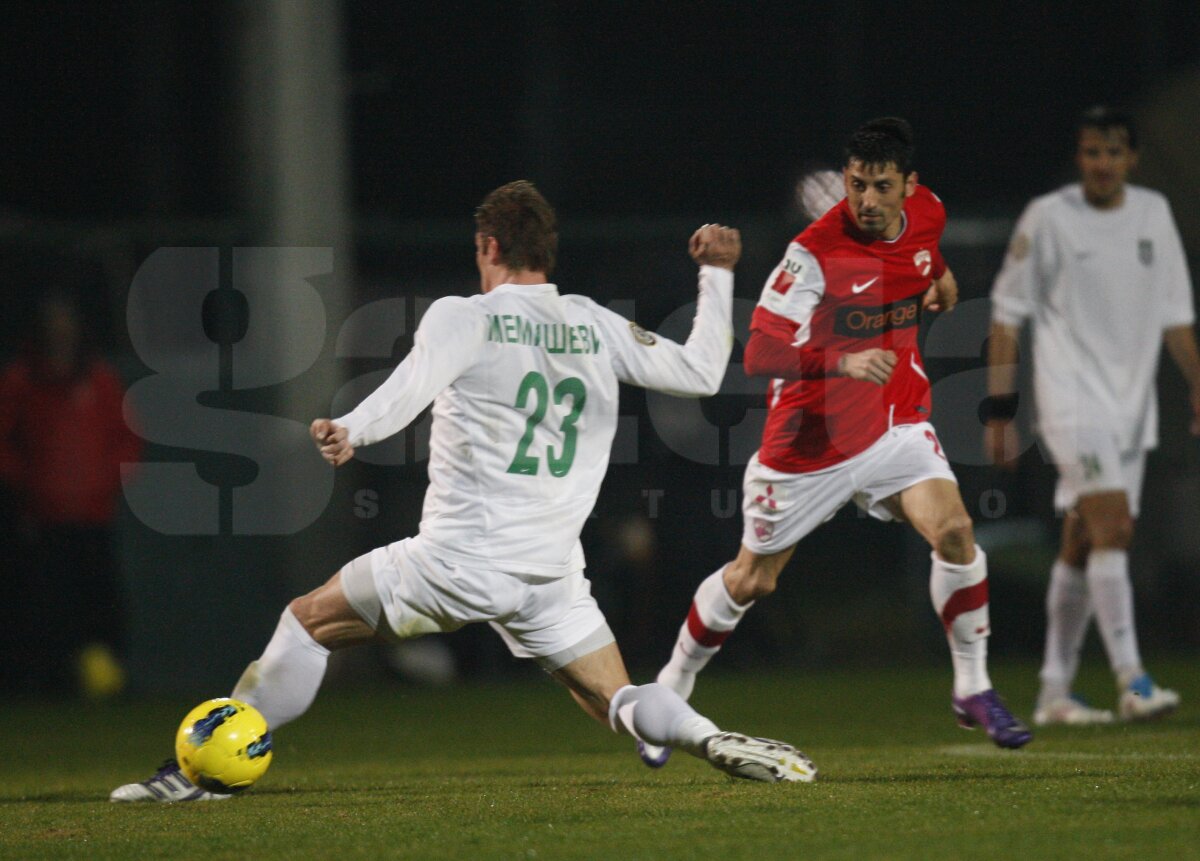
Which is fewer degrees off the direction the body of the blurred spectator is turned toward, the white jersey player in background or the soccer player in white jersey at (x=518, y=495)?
the soccer player in white jersey

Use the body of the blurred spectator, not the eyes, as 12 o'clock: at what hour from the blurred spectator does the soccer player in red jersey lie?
The soccer player in red jersey is roughly at 11 o'clock from the blurred spectator.

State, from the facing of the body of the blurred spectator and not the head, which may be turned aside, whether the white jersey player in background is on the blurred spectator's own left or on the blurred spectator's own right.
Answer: on the blurred spectator's own left

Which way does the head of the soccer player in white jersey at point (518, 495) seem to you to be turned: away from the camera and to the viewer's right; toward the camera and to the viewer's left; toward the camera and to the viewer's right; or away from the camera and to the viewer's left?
away from the camera and to the viewer's left

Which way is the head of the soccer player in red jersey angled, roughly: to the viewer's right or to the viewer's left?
to the viewer's left

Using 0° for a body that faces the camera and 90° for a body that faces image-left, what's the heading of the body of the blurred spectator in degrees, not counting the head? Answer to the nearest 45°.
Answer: approximately 0°
